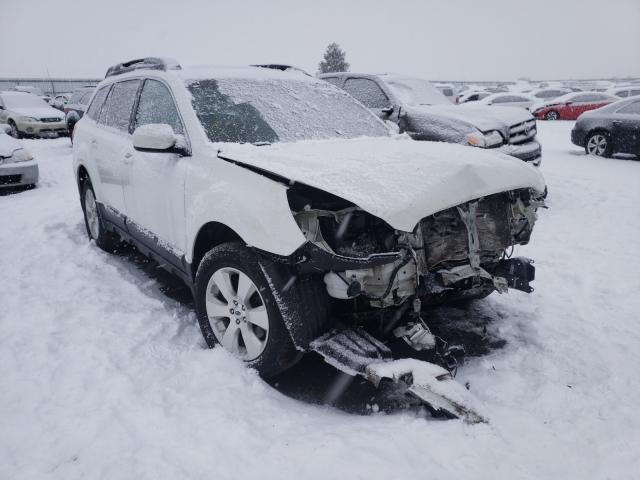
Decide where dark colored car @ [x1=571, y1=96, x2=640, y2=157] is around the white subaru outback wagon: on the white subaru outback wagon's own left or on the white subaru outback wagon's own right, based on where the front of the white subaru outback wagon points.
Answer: on the white subaru outback wagon's own left

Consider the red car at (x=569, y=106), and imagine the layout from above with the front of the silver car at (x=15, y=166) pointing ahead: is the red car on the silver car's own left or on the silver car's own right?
on the silver car's own left

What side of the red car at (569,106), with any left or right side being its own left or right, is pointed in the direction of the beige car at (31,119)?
front

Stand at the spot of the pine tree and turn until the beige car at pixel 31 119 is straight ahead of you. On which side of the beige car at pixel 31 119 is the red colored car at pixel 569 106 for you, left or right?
left

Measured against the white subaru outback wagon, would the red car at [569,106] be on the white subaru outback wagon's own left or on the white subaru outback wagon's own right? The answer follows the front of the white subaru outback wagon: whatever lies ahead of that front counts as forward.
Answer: on the white subaru outback wagon's own left

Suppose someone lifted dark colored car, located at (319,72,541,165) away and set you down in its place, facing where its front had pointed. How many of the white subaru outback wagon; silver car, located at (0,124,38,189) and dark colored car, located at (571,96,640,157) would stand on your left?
1

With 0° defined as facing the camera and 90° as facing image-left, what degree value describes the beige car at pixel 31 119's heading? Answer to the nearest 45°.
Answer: approximately 315°

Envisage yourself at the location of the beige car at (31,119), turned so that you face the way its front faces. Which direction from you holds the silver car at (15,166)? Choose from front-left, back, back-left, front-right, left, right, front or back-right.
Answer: front-right

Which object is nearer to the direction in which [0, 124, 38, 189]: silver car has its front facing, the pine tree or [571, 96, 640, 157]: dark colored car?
the dark colored car

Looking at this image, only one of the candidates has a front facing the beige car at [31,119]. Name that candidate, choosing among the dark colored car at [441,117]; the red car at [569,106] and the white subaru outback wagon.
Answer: the red car at [569,106]

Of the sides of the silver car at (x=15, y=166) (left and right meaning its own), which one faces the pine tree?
left

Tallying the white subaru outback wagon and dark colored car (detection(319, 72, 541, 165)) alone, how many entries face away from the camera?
0
